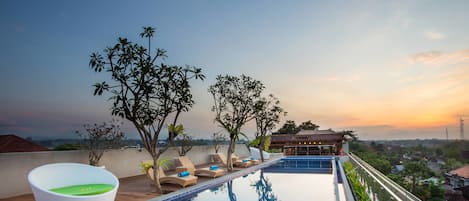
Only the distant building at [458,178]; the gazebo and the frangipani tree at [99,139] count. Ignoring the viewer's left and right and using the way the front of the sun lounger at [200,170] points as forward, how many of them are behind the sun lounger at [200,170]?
1

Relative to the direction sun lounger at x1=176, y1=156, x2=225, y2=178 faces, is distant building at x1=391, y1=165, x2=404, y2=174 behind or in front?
in front

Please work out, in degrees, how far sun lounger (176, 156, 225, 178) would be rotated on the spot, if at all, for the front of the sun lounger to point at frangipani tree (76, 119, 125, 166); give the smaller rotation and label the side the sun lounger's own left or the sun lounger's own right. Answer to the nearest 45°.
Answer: approximately 180°

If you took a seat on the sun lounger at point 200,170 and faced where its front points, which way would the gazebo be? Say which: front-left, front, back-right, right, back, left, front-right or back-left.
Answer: front-left

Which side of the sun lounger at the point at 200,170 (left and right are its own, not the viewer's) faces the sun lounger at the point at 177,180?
right

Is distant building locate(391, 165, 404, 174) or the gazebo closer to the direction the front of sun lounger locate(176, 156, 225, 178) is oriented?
the distant building

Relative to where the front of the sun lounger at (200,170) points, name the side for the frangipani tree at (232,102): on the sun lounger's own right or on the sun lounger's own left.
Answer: on the sun lounger's own left

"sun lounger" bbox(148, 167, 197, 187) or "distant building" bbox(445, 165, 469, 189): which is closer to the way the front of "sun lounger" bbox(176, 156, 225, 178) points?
the distant building

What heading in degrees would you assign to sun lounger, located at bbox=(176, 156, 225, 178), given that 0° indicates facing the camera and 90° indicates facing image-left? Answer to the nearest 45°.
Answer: approximately 270°

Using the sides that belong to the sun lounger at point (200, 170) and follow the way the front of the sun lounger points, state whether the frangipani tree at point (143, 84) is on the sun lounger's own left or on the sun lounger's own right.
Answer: on the sun lounger's own right

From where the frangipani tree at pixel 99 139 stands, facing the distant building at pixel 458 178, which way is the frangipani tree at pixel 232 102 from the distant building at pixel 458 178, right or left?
left
